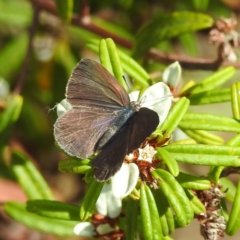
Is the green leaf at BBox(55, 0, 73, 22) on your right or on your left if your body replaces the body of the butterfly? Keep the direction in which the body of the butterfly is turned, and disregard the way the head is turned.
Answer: on your left

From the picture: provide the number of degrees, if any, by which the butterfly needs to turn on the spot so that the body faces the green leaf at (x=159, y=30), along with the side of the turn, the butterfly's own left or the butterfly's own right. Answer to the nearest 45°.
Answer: approximately 45° to the butterfly's own left
